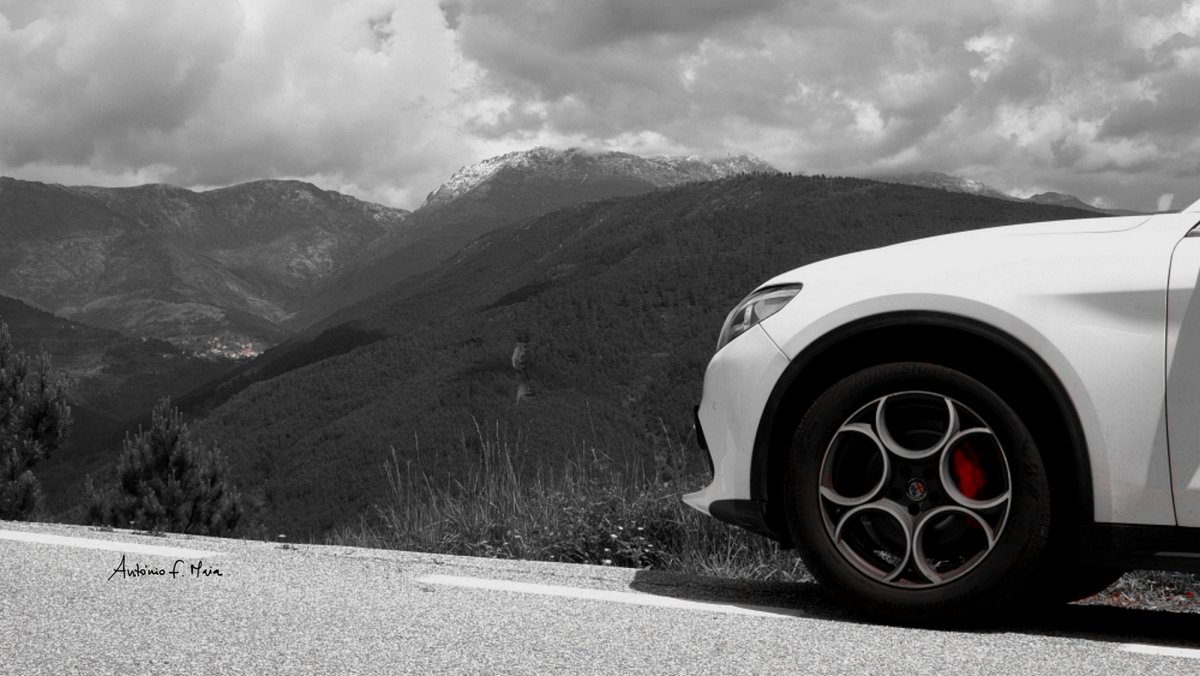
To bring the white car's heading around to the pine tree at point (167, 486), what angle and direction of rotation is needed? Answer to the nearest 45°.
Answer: approximately 45° to its right

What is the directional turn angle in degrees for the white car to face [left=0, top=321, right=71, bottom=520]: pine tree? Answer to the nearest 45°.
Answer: approximately 45° to its right

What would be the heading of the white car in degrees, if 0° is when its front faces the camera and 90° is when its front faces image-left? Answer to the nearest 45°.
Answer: approximately 90°
